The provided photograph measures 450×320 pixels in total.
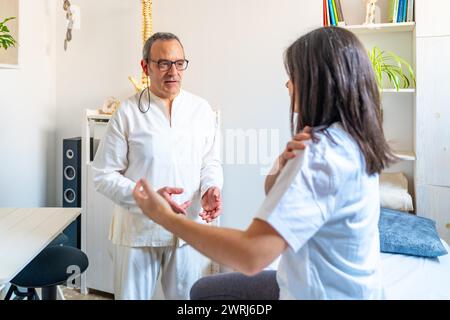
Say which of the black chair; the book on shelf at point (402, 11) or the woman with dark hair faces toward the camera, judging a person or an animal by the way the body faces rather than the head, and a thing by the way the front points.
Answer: the book on shelf

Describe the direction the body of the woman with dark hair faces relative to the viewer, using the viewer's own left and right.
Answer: facing away from the viewer and to the left of the viewer

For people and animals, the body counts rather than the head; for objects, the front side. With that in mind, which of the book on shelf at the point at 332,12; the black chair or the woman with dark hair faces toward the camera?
the book on shelf

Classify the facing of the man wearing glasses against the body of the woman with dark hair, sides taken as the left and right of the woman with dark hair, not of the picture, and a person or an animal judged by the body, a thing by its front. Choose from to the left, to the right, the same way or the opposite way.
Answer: the opposite way

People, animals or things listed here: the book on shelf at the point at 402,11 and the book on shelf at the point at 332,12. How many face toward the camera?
2

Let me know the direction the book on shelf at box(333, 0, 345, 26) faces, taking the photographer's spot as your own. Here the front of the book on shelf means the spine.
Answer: facing the viewer

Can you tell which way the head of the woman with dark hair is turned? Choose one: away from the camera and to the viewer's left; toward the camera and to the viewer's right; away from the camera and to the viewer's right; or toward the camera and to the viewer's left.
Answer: away from the camera and to the viewer's left

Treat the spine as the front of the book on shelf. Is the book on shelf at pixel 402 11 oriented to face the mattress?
yes

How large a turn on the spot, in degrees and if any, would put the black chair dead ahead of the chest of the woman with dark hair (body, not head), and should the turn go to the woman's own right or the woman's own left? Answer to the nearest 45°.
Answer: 0° — they already face it

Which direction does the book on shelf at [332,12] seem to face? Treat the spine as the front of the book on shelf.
toward the camera

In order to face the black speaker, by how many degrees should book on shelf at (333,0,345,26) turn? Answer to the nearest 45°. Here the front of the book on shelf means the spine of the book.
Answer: approximately 90° to its right

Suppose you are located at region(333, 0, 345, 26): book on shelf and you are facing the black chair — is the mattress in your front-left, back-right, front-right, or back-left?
front-left

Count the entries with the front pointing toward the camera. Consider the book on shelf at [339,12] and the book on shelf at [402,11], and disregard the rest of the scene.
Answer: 2

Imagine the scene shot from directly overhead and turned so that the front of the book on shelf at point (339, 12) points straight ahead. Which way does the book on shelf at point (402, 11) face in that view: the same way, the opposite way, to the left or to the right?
the same way

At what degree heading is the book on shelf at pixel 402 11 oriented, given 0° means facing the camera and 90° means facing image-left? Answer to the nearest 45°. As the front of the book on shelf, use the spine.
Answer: approximately 0°

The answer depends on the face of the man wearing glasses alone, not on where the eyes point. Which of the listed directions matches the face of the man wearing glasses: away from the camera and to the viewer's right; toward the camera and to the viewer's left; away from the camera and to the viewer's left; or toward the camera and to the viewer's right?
toward the camera and to the viewer's right
